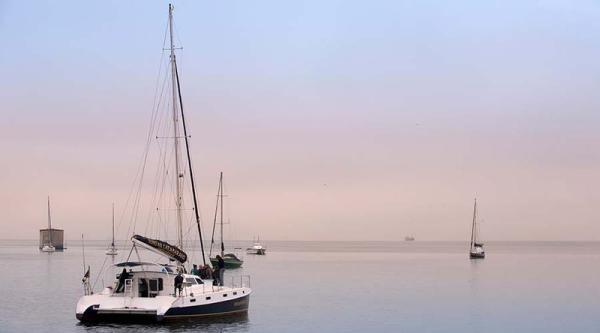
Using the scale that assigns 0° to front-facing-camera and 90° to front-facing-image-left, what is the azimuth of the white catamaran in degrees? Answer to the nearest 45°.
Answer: approximately 225°
